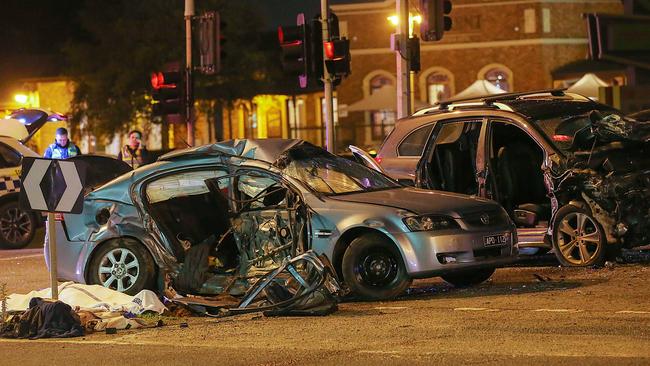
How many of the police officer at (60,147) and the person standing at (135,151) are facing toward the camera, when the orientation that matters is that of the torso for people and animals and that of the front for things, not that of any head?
2

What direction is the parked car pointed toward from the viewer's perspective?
to the viewer's left

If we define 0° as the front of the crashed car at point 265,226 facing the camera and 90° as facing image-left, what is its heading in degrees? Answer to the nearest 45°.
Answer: approximately 315°

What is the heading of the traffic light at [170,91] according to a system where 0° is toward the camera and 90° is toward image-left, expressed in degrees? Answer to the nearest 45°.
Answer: approximately 45°

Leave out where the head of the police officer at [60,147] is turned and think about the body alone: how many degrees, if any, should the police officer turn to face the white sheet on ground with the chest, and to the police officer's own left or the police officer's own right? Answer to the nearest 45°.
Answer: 0° — they already face it
